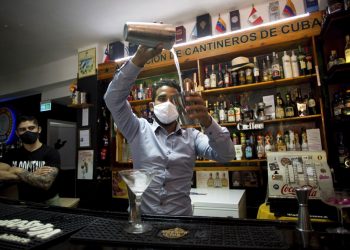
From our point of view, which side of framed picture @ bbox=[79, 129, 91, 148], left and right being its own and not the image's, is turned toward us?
front

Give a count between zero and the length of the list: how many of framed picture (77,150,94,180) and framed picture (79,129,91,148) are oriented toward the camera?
2

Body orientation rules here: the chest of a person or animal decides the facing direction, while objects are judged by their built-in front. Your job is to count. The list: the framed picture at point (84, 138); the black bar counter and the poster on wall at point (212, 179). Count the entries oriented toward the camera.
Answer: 3

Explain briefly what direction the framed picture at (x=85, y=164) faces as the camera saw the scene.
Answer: facing the viewer

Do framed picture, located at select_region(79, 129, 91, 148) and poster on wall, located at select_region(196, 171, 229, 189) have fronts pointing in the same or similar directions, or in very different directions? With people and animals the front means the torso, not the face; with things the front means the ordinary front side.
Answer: same or similar directions

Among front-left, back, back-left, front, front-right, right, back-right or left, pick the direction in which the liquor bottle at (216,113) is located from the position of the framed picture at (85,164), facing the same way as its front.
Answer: front-left

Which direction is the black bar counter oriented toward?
toward the camera

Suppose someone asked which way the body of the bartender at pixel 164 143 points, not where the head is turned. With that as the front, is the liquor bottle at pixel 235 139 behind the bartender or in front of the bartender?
behind

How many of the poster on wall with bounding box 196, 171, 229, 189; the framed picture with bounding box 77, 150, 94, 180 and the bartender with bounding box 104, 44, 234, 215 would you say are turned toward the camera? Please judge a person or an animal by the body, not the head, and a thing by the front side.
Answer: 3

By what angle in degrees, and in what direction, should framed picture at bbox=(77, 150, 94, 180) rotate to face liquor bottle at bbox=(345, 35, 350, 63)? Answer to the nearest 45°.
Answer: approximately 45° to its left

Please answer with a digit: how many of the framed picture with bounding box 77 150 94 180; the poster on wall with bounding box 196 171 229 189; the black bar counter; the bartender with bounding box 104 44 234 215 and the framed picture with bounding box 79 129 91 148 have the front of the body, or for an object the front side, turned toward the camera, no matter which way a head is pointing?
5

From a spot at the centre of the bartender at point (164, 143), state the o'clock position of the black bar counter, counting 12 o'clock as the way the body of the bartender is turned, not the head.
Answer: The black bar counter is roughly at 12 o'clock from the bartender.

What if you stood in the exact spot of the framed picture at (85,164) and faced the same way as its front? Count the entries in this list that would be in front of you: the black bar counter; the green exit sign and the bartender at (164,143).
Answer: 2

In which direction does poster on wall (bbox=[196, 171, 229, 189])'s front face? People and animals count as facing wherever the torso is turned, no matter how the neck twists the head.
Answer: toward the camera

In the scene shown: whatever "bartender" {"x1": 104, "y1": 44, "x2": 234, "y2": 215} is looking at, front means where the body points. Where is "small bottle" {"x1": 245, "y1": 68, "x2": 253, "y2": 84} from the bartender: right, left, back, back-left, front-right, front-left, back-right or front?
back-left

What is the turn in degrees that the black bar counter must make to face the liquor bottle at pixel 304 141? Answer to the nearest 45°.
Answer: approximately 135° to its left
